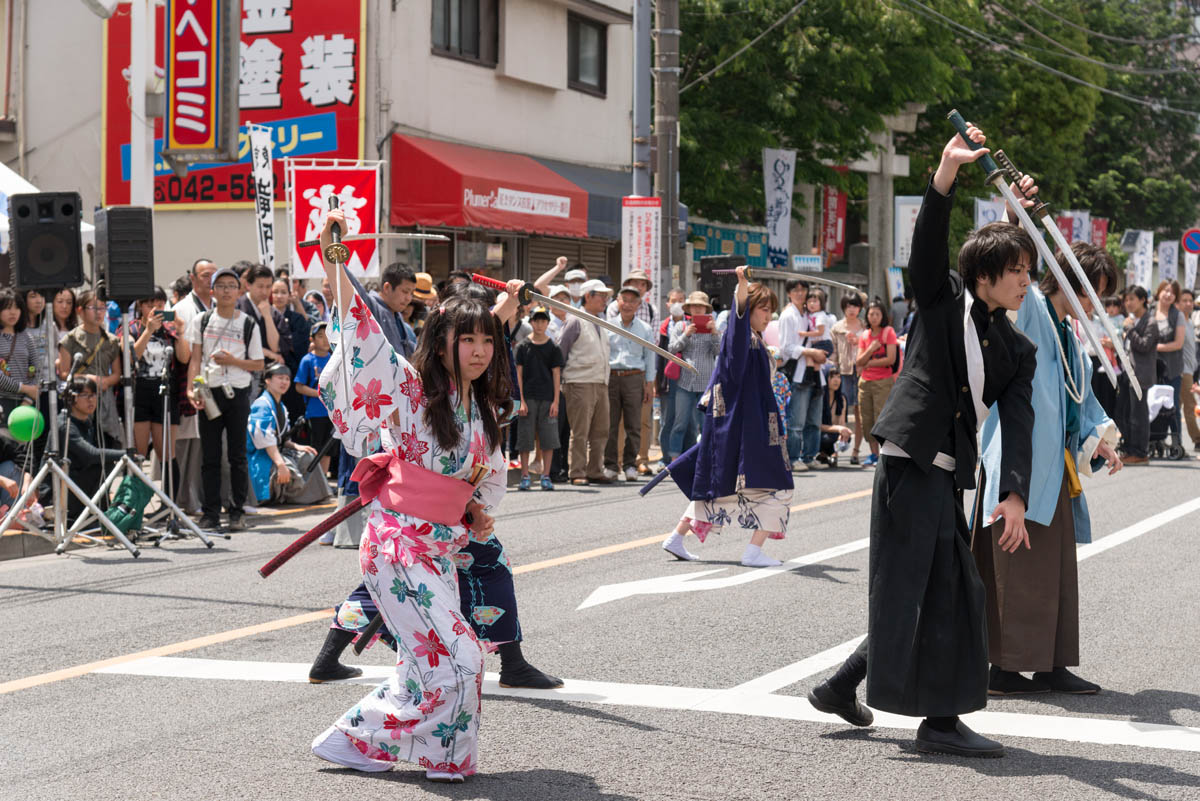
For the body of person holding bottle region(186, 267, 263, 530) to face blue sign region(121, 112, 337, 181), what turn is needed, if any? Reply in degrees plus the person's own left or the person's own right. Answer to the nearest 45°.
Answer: approximately 180°

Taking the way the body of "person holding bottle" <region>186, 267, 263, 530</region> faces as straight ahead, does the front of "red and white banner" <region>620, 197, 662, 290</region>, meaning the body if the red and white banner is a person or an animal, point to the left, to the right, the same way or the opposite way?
the same way

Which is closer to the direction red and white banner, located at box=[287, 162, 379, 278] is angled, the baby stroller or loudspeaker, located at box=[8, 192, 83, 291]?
the loudspeaker

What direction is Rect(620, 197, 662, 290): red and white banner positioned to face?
toward the camera

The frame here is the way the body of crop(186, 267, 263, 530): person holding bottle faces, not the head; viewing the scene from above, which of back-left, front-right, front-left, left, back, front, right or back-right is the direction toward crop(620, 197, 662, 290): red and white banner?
back-left

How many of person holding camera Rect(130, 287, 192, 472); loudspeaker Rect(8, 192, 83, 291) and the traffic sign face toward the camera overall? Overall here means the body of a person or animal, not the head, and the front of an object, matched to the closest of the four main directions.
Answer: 3

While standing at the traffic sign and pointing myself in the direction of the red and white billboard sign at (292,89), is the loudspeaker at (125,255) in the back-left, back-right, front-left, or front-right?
front-left

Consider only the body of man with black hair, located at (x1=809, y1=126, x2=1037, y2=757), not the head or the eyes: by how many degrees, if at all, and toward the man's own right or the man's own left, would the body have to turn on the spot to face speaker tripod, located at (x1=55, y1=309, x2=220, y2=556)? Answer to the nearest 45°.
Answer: approximately 180°

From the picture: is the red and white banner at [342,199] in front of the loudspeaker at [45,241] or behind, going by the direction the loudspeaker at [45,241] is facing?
behind

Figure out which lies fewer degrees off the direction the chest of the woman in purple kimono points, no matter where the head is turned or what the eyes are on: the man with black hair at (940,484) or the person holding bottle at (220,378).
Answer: the man with black hair

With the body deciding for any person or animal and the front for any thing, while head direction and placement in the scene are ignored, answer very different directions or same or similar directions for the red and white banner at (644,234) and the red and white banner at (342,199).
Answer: same or similar directions

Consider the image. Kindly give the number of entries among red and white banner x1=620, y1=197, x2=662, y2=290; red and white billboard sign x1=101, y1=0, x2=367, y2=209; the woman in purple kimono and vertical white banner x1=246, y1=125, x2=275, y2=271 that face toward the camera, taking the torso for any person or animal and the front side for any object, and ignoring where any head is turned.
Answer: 3

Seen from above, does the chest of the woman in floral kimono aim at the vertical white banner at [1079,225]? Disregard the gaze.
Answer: no

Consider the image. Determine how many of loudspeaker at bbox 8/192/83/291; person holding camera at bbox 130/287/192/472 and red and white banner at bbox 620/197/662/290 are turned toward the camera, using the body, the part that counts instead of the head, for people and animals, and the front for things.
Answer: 3

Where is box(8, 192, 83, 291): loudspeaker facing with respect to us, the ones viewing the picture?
facing the viewer

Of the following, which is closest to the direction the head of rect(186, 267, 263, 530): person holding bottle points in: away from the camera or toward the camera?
toward the camera

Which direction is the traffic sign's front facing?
toward the camera

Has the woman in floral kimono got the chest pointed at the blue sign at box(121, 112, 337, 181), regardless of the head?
no

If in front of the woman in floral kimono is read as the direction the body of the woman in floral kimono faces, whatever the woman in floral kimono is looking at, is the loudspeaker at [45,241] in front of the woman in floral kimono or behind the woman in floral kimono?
behind
